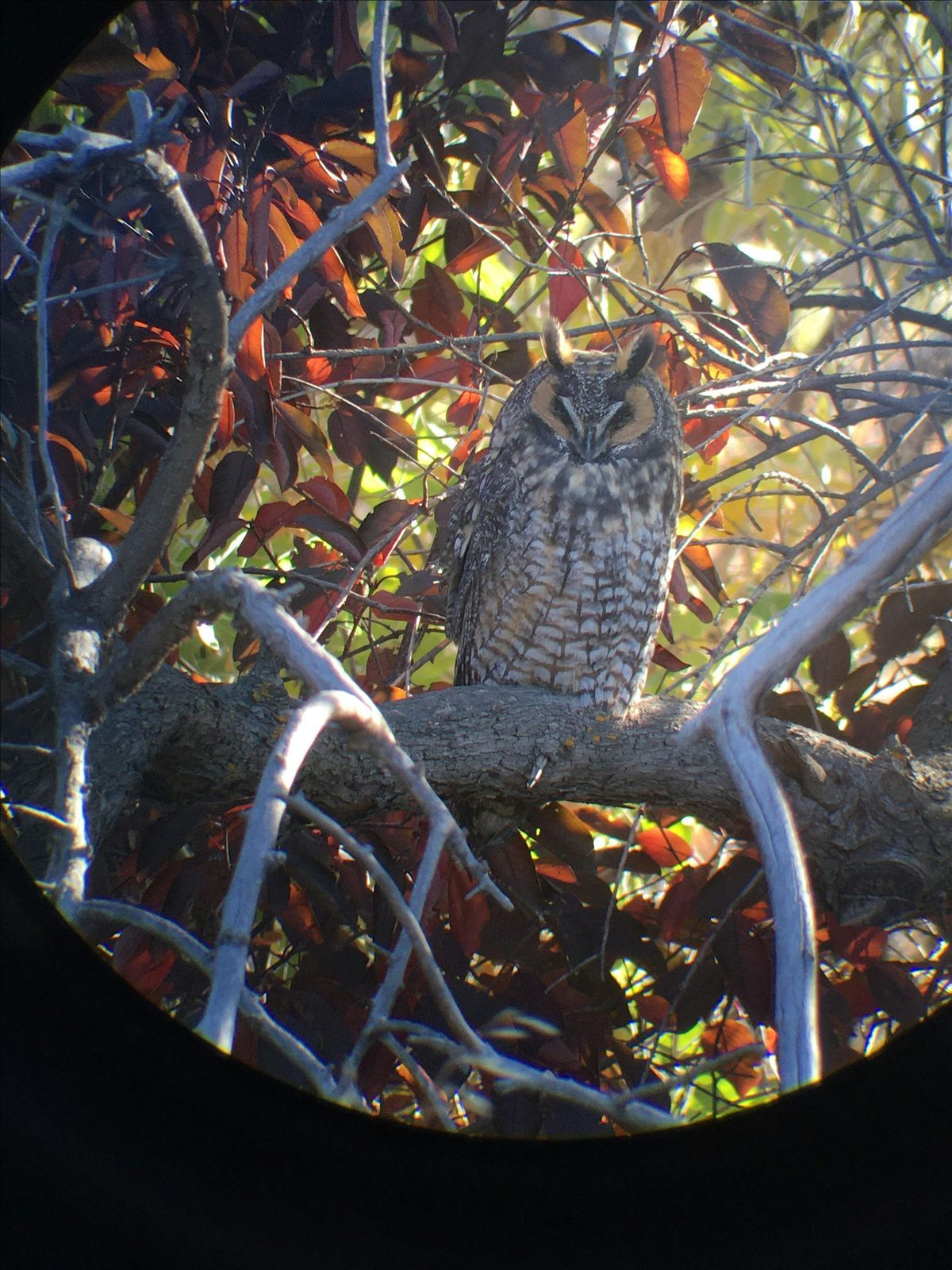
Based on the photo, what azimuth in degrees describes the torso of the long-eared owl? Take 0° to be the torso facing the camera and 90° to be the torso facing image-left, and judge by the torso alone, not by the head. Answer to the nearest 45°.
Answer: approximately 315°

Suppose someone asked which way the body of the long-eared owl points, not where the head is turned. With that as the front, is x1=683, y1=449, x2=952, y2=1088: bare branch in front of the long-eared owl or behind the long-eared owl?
in front

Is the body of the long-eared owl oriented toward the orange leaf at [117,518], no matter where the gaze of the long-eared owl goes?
no

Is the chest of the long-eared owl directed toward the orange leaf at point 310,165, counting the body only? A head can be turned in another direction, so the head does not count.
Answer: no
